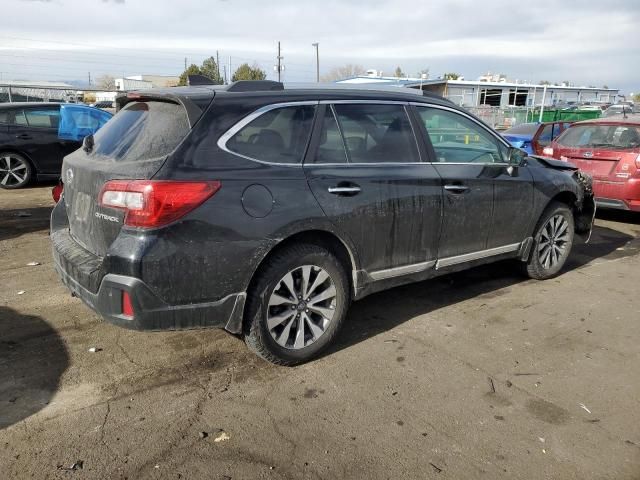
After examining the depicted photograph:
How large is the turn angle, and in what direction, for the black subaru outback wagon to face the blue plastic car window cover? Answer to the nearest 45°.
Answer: approximately 90° to its left

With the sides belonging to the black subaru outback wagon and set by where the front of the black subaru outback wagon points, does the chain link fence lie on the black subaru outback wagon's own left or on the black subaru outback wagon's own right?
on the black subaru outback wagon's own left

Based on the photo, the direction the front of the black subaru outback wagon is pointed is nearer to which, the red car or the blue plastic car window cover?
the red car

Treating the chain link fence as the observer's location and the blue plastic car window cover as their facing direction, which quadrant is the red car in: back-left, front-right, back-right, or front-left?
front-left

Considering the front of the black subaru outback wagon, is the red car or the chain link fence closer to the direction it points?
the red car

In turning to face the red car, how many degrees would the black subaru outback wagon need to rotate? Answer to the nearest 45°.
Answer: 0° — it already faces it

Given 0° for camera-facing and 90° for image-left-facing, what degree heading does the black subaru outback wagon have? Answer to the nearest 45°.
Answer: approximately 225°

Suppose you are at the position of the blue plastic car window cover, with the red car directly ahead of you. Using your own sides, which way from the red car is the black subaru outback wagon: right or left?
right
